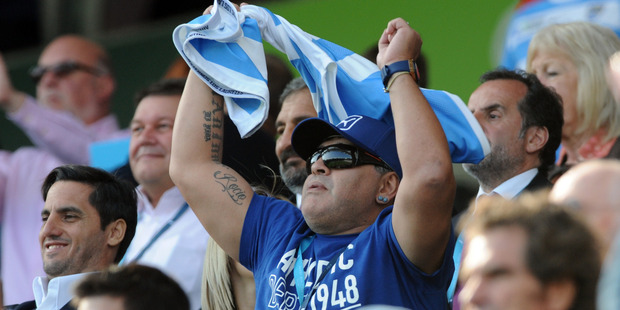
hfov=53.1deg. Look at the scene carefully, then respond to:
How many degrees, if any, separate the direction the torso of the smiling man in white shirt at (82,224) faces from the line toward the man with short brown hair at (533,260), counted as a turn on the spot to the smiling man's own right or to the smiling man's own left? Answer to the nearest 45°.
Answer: approximately 90° to the smiling man's own left

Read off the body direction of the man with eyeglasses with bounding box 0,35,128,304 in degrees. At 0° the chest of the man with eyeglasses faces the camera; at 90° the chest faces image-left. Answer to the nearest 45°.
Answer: approximately 45°

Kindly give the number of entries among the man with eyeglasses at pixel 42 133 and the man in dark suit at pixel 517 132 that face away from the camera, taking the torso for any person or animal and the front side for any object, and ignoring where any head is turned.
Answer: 0

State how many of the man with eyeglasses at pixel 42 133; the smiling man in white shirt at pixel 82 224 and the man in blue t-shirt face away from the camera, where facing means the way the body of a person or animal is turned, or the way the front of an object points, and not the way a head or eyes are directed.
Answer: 0

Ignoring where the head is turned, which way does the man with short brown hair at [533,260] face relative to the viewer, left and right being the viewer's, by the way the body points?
facing the viewer and to the left of the viewer

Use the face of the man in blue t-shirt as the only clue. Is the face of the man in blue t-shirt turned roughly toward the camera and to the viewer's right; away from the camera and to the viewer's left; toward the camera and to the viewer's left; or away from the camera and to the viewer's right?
toward the camera and to the viewer's left

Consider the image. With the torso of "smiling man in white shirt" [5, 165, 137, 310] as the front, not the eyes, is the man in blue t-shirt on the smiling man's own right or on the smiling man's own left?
on the smiling man's own left

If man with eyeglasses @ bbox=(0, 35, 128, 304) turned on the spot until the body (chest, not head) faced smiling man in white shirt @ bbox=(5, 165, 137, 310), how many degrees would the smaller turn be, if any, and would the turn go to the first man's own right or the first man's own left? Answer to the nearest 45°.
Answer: approximately 45° to the first man's own left

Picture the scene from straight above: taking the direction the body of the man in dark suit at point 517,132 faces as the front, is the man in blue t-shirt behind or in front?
in front

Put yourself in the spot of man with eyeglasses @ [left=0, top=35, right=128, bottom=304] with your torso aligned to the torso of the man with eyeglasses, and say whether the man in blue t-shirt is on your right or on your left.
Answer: on your left
